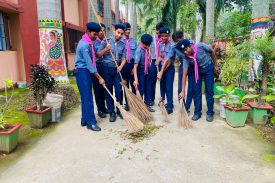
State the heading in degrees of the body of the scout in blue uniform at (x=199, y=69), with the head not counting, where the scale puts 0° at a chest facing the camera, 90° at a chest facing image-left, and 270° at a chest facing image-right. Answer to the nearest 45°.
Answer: approximately 45°

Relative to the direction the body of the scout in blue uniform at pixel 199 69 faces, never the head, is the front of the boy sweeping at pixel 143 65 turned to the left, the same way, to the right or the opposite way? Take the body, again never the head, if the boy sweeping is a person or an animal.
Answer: to the left

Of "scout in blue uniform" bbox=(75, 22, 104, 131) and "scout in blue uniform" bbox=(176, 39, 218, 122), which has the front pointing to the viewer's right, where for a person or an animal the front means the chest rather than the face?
"scout in blue uniform" bbox=(75, 22, 104, 131)

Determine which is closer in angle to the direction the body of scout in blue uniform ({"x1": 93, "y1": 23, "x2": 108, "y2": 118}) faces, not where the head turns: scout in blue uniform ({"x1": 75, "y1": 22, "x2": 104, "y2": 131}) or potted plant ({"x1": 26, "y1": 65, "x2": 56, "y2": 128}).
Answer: the scout in blue uniform

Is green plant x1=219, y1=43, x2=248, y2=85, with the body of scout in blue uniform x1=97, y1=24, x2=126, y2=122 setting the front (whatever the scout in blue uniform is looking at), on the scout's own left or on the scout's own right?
on the scout's own left

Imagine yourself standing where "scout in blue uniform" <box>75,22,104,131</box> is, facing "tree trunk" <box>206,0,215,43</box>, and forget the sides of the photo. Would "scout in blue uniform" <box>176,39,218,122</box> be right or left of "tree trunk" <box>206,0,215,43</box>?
right

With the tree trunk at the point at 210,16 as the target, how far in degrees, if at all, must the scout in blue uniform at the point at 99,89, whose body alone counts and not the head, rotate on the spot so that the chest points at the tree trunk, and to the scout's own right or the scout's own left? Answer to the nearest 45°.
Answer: approximately 90° to the scout's own left

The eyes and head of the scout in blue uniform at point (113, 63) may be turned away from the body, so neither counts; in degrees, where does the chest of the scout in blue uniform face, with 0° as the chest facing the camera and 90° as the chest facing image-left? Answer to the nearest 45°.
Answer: approximately 0°

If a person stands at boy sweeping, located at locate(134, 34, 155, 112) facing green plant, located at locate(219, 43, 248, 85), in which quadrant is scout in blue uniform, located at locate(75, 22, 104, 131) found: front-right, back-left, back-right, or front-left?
back-right
